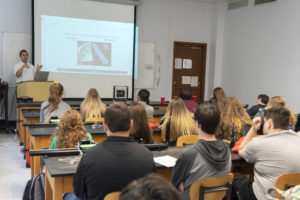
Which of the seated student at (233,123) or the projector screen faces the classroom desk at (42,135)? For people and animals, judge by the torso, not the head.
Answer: the projector screen

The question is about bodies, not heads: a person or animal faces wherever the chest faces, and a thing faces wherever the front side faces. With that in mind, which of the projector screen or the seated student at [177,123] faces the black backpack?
the projector screen

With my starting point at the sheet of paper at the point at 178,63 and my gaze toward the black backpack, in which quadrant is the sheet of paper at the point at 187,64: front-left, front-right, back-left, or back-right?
back-left

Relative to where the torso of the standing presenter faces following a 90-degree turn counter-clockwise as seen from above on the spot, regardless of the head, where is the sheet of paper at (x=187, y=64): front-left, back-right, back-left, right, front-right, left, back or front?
front-right

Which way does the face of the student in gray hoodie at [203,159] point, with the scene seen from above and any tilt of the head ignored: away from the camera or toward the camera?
away from the camera

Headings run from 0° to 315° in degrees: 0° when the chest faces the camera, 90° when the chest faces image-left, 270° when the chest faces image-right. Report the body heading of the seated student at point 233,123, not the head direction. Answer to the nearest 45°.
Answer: approximately 180°

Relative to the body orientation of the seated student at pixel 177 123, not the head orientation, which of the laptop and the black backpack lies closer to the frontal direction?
the laptop

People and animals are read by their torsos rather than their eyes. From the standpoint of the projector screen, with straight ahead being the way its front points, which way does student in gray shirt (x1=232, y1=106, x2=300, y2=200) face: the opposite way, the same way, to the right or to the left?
the opposite way

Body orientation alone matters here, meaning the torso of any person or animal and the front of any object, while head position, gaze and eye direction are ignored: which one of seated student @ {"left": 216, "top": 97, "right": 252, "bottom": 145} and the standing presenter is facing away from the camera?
the seated student

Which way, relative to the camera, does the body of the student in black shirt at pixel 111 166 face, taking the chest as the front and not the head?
away from the camera

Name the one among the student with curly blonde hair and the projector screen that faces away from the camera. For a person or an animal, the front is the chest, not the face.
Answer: the student with curly blonde hair

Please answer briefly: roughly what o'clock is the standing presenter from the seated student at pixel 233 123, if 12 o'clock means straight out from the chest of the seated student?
The standing presenter is roughly at 10 o'clock from the seated student.

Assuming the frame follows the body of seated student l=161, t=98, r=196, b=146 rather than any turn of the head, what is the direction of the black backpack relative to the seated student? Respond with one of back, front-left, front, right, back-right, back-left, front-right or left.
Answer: back-left

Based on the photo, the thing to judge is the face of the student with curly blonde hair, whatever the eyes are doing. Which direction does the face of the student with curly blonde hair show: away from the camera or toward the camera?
away from the camera

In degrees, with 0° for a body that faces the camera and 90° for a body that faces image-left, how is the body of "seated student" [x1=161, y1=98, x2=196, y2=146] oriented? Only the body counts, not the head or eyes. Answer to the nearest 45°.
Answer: approximately 180°

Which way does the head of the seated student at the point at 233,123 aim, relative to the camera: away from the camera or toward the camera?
away from the camera

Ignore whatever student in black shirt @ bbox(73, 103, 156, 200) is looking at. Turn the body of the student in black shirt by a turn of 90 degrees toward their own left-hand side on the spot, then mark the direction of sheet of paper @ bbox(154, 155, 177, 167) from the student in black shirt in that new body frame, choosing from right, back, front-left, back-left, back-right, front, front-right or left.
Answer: back-right

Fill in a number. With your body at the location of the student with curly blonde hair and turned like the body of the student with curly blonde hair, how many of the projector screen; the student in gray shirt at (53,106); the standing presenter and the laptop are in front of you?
4

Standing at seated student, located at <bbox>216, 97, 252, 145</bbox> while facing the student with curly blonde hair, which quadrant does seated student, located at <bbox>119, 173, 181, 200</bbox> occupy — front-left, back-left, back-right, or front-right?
front-left

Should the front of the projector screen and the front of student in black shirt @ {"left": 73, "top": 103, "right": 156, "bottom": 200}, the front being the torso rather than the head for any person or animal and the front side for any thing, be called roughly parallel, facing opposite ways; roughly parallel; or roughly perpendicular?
roughly parallel, facing opposite ways

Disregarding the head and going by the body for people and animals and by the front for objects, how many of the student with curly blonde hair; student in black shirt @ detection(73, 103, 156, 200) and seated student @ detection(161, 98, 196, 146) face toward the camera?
0

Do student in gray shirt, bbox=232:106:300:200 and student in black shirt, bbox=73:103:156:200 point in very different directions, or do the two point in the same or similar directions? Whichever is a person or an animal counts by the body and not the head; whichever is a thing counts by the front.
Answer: same or similar directions

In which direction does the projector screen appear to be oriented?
toward the camera

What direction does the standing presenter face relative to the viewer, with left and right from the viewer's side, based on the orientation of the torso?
facing the viewer and to the right of the viewer
